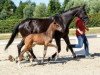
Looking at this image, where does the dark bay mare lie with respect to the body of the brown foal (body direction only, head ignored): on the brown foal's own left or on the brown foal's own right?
on the brown foal's own left

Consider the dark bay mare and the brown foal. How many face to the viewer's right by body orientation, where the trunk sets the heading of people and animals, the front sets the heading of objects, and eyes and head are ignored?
2

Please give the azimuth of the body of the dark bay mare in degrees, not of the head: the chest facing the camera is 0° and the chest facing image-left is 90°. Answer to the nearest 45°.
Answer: approximately 270°

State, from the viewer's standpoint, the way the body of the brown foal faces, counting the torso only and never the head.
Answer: to the viewer's right

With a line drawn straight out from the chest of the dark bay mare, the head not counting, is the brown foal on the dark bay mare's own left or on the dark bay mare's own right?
on the dark bay mare's own right
